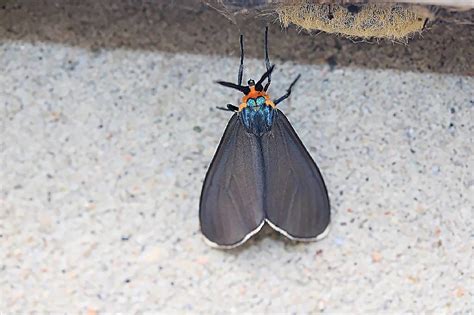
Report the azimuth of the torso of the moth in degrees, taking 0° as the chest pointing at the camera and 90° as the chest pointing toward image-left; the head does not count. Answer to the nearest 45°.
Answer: approximately 180°
